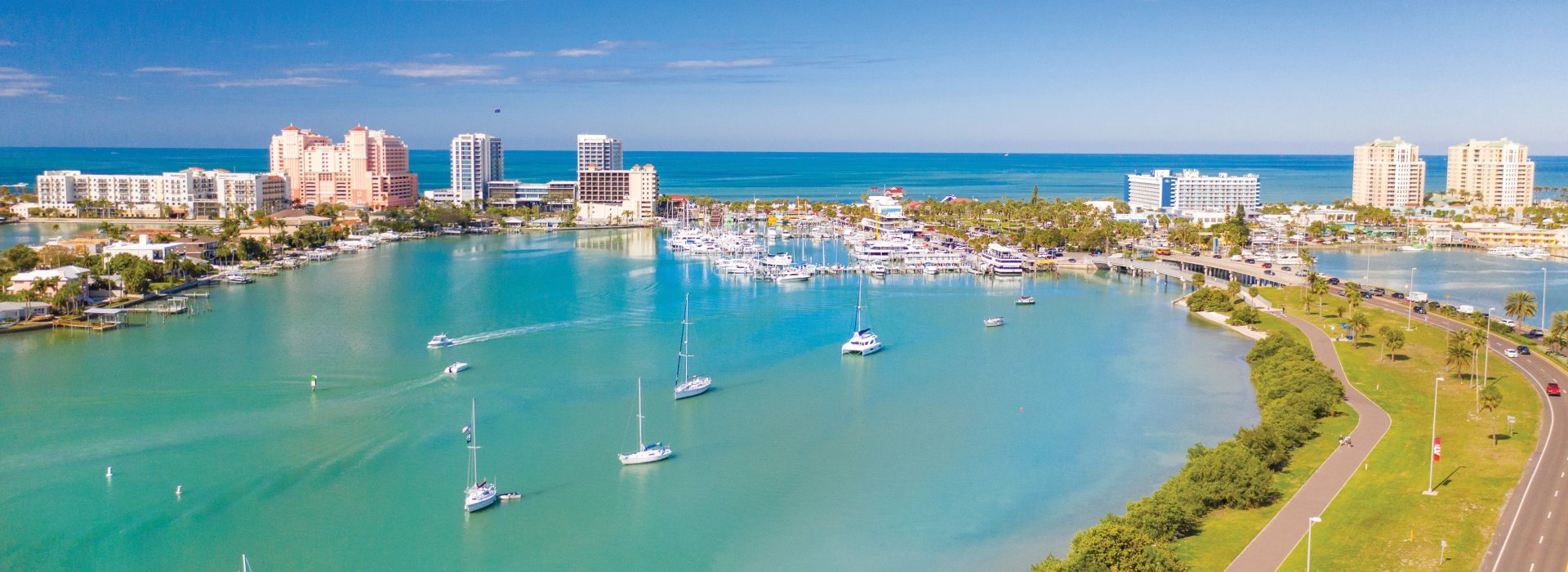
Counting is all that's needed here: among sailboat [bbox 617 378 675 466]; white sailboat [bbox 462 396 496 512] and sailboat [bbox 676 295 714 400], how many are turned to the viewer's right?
0

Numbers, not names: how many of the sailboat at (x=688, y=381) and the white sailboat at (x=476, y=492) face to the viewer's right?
0

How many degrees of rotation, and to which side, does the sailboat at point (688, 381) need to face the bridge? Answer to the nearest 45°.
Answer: approximately 180°

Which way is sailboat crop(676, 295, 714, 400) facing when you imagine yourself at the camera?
facing the viewer and to the left of the viewer

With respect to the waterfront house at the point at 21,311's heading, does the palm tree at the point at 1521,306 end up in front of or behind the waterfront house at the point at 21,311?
in front

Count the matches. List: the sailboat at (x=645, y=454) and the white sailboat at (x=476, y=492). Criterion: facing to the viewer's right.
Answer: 0

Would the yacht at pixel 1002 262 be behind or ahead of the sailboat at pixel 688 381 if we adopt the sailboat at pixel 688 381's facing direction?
behind

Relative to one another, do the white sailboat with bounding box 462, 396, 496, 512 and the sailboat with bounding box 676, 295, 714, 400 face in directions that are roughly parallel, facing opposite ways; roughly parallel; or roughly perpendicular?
roughly parallel

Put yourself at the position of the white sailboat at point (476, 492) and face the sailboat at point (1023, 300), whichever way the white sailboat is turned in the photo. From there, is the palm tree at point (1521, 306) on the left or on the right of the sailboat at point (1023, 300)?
right

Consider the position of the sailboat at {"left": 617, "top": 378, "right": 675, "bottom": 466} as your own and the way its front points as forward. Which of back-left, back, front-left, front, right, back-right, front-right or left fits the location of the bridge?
back

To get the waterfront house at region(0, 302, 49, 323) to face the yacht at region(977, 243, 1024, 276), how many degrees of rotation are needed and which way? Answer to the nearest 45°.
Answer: approximately 45° to its left
